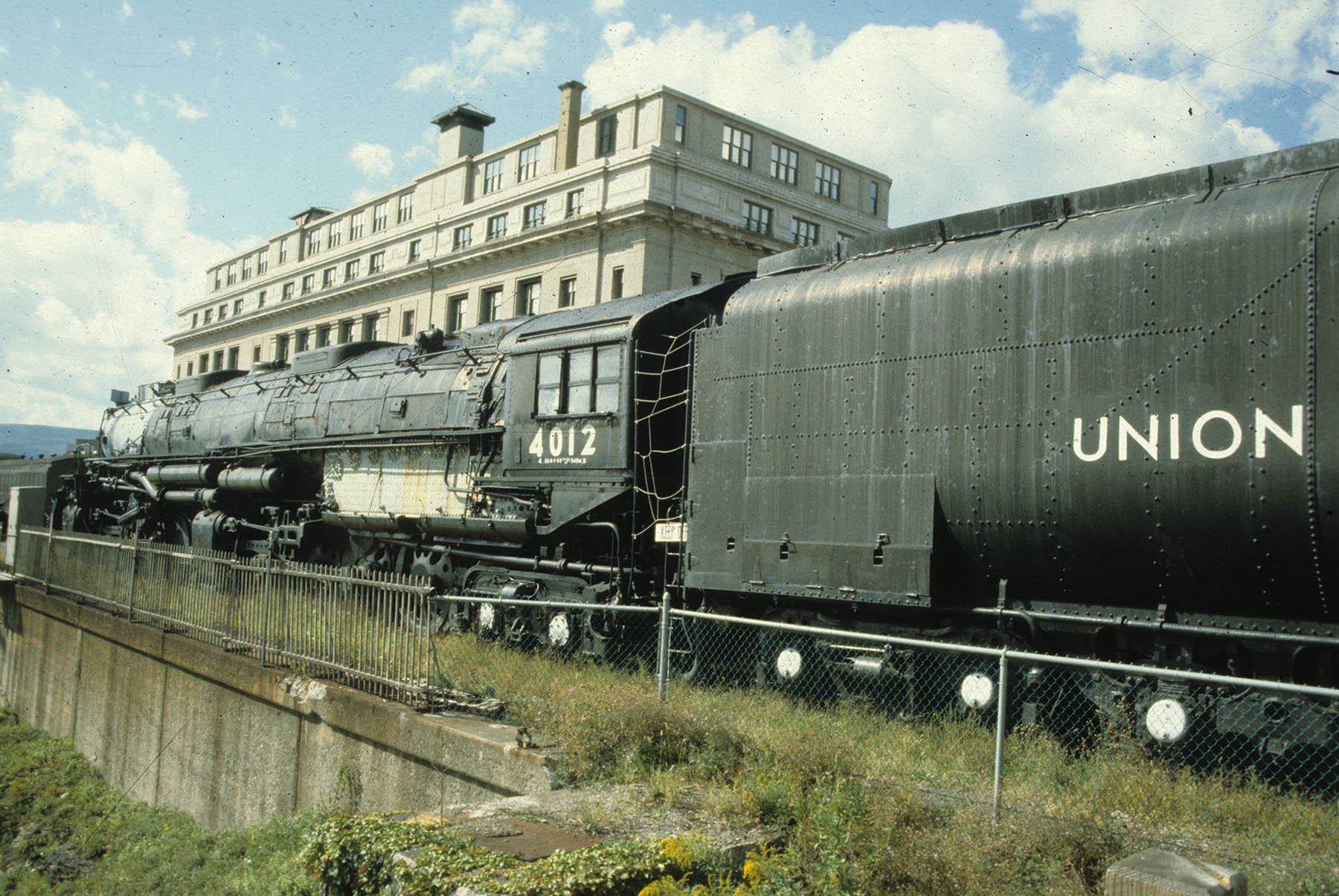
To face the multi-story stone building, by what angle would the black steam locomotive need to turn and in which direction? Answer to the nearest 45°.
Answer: approximately 45° to its right

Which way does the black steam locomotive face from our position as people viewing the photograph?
facing away from the viewer and to the left of the viewer
